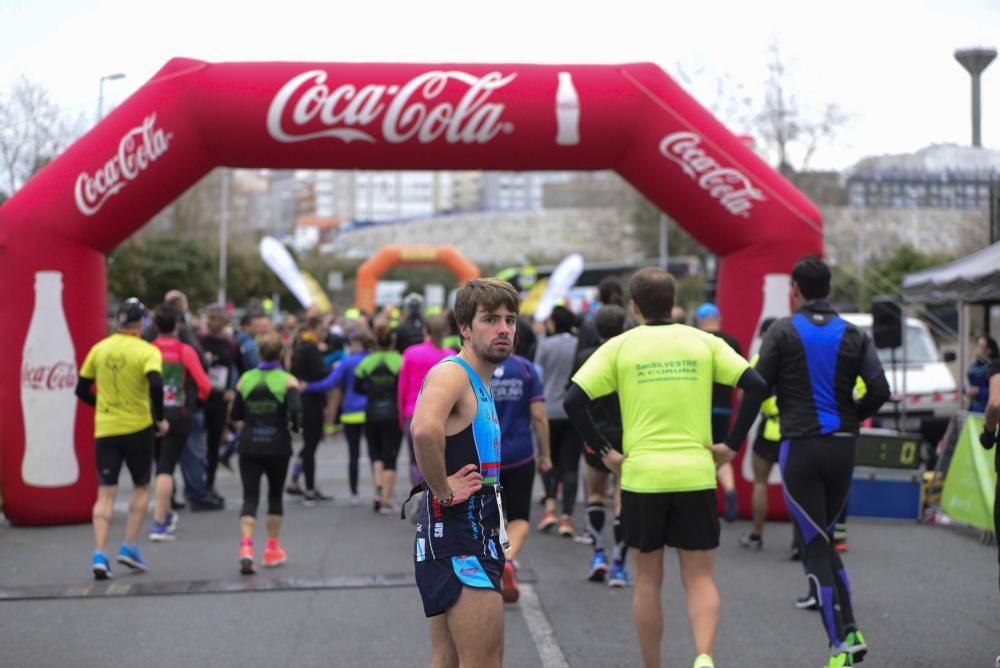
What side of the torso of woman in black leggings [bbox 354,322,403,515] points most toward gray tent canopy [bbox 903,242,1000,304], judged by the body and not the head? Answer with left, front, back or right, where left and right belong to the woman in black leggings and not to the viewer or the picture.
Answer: right

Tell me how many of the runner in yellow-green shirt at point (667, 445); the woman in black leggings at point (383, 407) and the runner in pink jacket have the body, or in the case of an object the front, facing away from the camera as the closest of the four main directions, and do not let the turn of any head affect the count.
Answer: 3

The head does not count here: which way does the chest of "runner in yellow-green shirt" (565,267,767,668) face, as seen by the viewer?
away from the camera

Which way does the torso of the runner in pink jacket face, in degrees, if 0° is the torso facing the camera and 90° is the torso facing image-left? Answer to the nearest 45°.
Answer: approximately 180°

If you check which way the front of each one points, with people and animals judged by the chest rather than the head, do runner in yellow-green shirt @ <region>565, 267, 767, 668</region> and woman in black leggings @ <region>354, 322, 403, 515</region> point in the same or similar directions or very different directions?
same or similar directions

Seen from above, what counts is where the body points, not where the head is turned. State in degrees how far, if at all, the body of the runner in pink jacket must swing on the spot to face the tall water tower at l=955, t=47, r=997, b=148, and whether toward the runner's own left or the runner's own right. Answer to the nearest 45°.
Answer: approximately 45° to the runner's own right

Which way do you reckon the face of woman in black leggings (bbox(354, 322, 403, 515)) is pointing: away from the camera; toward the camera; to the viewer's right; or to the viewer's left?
away from the camera

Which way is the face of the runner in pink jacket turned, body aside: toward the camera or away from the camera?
away from the camera

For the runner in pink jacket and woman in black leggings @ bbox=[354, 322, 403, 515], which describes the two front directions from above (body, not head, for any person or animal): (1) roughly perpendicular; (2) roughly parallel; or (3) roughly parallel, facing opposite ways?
roughly parallel

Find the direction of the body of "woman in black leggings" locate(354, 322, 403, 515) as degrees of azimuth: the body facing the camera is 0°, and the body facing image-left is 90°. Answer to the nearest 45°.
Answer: approximately 180°

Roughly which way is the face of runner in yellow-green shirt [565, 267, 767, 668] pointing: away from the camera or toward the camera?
away from the camera
